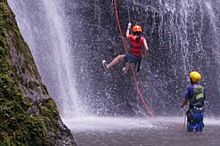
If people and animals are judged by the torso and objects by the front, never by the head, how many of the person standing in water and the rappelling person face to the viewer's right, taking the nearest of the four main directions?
0

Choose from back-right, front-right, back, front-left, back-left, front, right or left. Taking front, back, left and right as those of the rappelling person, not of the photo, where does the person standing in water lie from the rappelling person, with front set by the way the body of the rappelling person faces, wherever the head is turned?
left

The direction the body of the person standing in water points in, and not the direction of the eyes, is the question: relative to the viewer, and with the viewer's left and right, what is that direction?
facing away from the viewer and to the left of the viewer

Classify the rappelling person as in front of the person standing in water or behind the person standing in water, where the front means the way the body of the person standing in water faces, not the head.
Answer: in front

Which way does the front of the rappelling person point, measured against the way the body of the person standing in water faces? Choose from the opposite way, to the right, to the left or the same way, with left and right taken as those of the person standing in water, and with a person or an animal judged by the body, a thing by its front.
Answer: to the left
